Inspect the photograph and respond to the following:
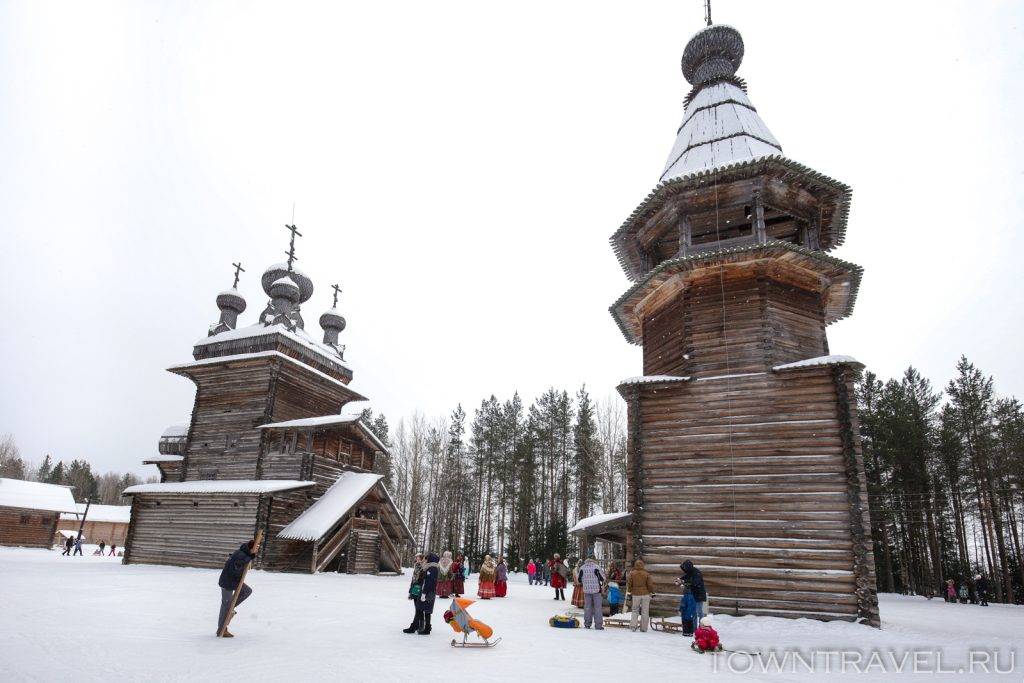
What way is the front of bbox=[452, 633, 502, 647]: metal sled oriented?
to the viewer's right

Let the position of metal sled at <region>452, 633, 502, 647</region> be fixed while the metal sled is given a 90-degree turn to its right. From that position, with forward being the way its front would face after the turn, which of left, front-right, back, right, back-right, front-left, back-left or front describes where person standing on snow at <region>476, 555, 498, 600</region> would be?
back

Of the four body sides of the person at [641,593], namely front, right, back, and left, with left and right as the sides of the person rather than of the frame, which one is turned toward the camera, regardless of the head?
back

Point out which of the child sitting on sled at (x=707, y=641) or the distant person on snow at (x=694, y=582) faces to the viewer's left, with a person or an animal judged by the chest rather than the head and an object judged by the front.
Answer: the distant person on snow

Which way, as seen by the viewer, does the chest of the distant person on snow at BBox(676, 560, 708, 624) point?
to the viewer's left

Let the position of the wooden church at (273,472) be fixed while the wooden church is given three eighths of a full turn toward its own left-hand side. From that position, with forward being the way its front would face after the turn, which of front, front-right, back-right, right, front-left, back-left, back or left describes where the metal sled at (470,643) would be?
back

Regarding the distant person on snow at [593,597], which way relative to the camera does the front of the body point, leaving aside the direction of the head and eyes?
away from the camera

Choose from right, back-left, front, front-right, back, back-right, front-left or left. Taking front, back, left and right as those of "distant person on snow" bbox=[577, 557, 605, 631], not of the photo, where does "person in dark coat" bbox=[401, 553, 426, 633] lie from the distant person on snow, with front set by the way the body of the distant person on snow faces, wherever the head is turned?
back-left

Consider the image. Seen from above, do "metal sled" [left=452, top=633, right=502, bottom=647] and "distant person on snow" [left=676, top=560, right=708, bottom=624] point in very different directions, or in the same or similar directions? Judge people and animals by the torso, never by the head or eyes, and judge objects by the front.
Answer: very different directions

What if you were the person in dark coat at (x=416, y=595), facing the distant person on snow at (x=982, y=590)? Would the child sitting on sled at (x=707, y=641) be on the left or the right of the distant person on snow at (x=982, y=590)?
right
